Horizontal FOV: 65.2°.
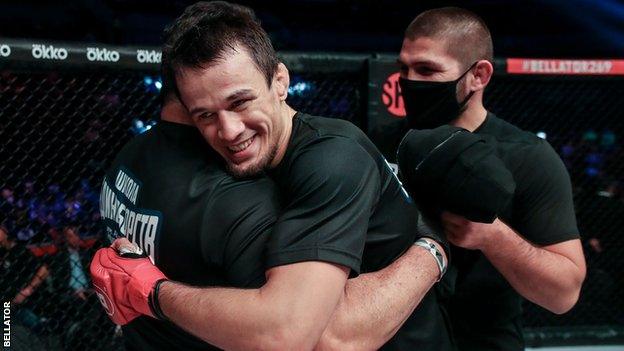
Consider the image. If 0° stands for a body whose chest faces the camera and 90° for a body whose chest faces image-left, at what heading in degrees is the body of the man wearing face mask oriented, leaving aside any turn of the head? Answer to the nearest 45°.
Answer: approximately 45°

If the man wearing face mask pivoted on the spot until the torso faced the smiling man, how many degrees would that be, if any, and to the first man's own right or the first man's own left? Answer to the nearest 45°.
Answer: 0° — they already face them
